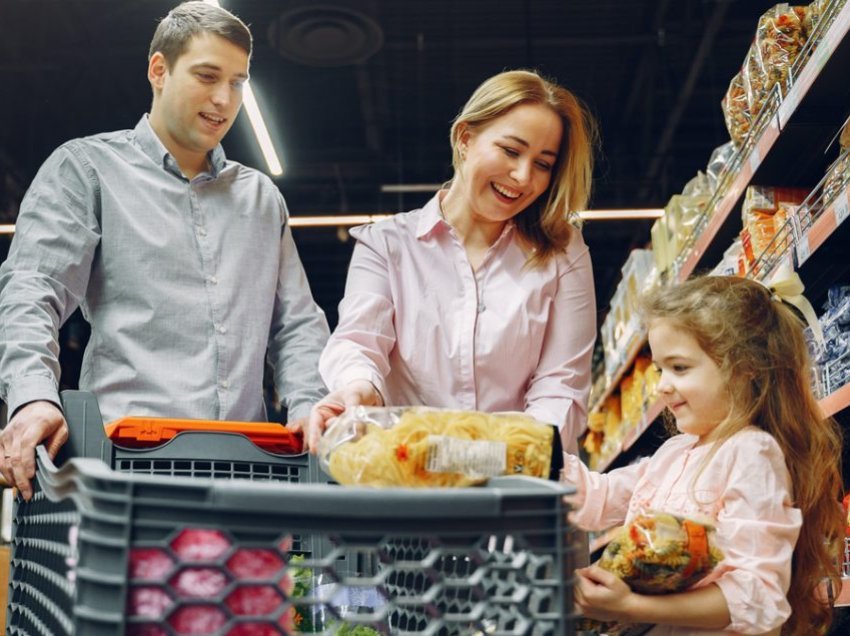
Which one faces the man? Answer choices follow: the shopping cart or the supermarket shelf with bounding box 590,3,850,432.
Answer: the supermarket shelf

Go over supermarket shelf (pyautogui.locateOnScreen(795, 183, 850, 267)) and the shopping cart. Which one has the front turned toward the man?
the supermarket shelf

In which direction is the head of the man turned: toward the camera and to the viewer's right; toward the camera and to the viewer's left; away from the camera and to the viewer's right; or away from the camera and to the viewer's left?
toward the camera and to the viewer's right

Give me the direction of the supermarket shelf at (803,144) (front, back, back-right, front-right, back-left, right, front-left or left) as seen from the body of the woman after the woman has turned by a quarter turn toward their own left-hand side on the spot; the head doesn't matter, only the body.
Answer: front-left

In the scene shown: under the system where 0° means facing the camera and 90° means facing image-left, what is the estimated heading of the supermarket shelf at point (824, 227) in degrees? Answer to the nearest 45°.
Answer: approximately 45°

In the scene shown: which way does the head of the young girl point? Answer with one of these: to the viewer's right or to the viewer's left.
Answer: to the viewer's left

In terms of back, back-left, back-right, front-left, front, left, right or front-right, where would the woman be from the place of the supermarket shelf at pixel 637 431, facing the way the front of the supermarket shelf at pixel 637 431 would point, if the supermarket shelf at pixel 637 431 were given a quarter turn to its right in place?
back-left

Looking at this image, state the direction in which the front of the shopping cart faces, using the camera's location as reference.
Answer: facing the viewer

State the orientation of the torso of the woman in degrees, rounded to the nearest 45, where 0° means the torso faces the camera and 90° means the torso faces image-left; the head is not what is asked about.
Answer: approximately 0°
